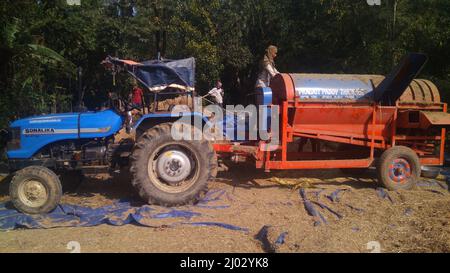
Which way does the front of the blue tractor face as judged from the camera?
facing to the left of the viewer

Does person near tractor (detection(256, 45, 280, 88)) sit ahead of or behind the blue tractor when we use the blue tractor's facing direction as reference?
behind
